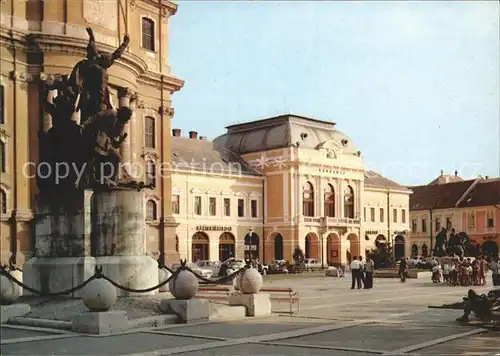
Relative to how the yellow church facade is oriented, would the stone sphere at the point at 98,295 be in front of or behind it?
in front

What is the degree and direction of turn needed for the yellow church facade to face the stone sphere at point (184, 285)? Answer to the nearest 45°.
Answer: approximately 45° to its right

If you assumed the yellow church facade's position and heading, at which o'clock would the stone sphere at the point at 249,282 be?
The stone sphere is roughly at 1 o'clock from the yellow church facade.

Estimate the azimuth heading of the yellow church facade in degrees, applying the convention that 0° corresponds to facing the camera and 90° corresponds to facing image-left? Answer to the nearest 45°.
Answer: approximately 315°
